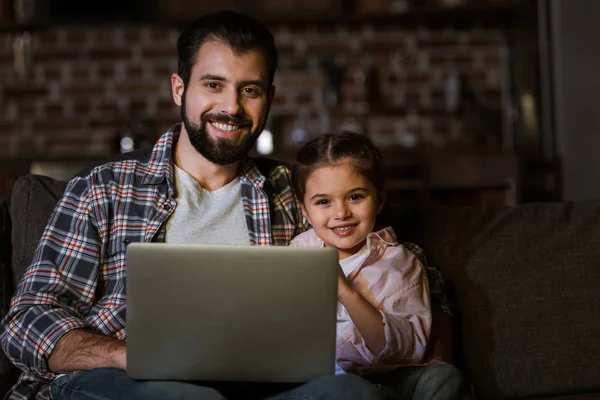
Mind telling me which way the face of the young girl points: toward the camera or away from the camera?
toward the camera

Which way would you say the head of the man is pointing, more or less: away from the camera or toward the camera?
toward the camera

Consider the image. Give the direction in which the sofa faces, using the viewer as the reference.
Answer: facing the viewer

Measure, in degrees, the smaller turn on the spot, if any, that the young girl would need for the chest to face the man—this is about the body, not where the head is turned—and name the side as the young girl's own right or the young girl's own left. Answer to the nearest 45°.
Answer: approximately 45° to the young girl's own right
